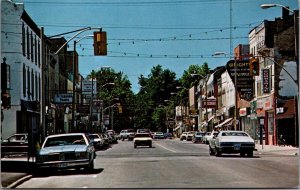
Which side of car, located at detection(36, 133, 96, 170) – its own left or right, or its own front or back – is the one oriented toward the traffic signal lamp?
back

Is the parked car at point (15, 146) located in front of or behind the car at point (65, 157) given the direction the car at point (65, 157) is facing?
behind

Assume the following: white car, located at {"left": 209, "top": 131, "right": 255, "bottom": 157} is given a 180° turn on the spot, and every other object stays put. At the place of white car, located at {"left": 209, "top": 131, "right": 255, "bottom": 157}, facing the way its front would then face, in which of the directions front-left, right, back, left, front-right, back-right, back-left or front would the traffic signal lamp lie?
front-right

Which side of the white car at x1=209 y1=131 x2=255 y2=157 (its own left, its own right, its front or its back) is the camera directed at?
back

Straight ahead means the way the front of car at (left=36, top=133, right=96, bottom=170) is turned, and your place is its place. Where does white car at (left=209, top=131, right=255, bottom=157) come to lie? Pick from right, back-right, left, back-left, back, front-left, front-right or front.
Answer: back-left

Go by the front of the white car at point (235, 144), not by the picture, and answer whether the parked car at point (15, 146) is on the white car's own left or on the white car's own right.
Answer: on the white car's own left

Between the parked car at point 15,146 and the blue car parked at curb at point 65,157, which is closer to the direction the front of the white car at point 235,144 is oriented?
the parked car
